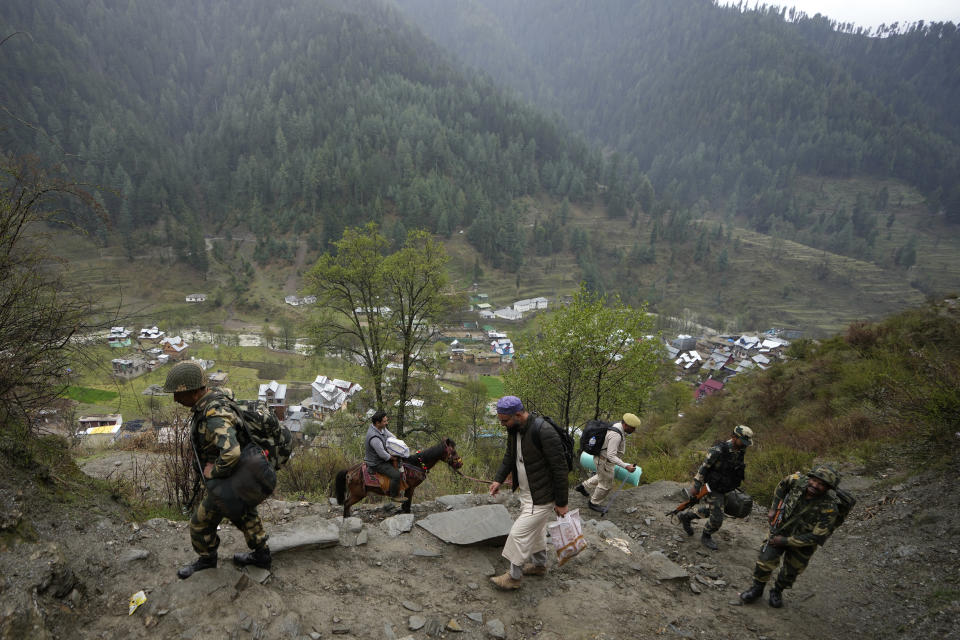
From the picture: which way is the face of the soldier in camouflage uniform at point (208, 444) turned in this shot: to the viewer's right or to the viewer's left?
to the viewer's left

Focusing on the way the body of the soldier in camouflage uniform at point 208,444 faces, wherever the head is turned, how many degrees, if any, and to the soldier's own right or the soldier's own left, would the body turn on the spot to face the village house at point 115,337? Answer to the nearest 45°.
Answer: approximately 90° to the soldier's own right

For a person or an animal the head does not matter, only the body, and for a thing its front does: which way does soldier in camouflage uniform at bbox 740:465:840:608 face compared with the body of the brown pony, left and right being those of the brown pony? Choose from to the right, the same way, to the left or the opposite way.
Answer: the opposite way

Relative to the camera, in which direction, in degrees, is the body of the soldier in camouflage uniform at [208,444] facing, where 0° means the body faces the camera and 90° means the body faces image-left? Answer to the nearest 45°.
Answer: approximately 90°

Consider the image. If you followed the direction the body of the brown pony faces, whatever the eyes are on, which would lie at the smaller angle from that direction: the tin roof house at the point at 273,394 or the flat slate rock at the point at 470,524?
the flat slate rock

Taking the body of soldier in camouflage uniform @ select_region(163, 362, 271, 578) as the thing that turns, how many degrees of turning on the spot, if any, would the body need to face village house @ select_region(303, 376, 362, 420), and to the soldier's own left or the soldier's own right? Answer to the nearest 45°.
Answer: approximately 90° to the soldier's own right

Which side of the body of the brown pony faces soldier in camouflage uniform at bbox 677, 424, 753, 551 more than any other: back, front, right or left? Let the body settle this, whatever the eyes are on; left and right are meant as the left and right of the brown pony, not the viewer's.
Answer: front

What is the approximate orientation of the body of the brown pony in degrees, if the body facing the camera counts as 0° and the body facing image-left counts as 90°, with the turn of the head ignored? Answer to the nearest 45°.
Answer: approximately 270°

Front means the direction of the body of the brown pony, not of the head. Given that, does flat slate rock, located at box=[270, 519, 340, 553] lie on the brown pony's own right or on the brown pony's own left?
on the brown pony's own right

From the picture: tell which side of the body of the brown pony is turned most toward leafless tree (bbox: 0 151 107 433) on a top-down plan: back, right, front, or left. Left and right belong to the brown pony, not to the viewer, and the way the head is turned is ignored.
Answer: back

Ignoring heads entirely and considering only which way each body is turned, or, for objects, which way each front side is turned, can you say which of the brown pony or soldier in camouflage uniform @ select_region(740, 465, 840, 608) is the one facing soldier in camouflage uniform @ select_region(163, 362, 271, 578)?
soldier in camouflage uniform @ select_region(740, 465, 840, 608)

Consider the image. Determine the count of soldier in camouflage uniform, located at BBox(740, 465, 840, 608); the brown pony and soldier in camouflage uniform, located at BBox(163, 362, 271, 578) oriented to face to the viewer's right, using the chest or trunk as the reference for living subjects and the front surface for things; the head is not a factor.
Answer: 1

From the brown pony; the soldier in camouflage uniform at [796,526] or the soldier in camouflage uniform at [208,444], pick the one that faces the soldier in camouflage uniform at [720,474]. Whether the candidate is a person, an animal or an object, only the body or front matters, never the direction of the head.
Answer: the brown pony

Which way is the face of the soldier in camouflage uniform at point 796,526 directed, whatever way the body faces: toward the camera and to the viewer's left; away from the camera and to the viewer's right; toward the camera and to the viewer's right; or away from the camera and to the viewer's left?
toward the camera and to the viewer's left

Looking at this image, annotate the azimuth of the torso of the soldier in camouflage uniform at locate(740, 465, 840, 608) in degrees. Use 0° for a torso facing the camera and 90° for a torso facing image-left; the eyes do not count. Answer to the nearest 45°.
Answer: approximately 45°

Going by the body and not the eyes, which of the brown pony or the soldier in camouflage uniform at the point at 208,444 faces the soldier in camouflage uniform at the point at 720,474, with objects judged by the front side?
the brown pony

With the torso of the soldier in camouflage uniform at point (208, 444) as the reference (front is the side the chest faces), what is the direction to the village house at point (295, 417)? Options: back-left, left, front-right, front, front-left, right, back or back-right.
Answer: right

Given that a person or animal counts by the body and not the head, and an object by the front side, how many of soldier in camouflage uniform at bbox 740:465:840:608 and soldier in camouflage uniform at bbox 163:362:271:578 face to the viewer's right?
0

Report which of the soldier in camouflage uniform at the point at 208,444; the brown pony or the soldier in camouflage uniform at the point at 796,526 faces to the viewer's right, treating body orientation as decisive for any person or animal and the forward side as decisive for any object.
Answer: the brown pony

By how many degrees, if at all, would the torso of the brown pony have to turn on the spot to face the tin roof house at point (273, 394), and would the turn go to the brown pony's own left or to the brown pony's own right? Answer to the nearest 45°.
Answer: approximately 90° to the brown pony's own left
